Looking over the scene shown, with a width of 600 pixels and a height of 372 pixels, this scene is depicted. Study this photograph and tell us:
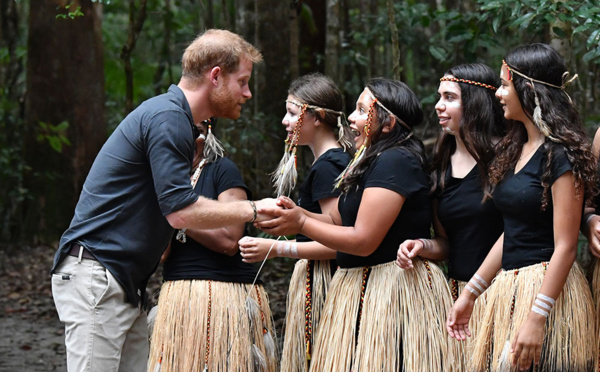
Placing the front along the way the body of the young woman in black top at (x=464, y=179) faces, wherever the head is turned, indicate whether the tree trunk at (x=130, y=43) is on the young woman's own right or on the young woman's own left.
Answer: on the young woman's own right

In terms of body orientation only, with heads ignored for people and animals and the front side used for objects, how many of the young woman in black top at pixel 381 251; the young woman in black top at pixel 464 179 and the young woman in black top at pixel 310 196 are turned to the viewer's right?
0

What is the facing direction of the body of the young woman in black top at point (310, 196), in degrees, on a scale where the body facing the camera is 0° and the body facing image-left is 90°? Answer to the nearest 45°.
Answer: approximately 90°

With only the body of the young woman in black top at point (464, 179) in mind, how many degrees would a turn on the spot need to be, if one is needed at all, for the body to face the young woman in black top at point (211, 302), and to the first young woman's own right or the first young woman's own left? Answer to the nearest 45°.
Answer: approximately 45° to the first young woman's own right

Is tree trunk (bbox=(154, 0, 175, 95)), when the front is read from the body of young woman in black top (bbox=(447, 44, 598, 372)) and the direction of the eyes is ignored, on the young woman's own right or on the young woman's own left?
on the young woman's own right

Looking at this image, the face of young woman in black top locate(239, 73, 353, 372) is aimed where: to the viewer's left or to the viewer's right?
to the viewer's left

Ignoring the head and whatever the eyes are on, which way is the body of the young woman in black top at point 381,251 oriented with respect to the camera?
to the viewer's left

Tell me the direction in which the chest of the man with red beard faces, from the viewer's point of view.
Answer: to the viewer's right

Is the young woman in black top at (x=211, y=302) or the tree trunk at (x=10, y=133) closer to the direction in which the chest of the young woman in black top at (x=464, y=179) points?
the young woman in black top

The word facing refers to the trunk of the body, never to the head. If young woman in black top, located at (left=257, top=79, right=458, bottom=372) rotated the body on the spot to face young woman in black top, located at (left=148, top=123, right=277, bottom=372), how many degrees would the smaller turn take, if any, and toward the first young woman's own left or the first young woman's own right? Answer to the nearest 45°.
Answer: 0° — they already face them

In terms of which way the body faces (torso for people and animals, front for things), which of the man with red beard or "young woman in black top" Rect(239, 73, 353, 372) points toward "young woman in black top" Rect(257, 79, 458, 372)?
the man with red beard

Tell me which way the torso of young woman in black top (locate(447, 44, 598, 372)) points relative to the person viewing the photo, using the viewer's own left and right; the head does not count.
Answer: facing the viewer and to the left of the viewer
